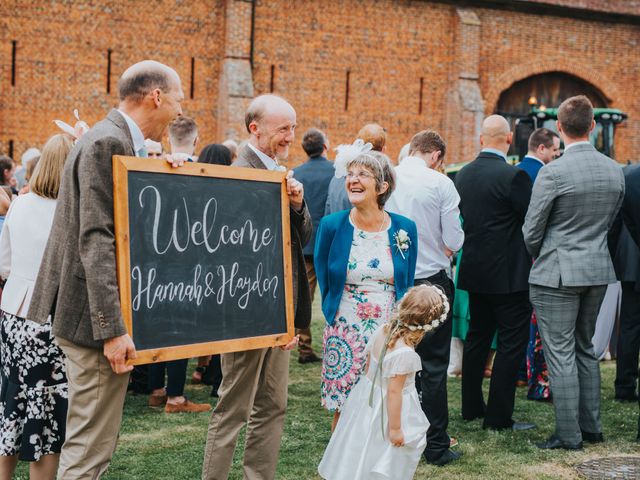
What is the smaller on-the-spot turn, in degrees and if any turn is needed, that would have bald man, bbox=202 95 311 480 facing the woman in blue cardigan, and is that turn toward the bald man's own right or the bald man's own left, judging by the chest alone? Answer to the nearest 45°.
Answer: approximately 90° to the bald man's own left

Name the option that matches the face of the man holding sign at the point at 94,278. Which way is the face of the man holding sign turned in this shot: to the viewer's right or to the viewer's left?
to the viewer's right

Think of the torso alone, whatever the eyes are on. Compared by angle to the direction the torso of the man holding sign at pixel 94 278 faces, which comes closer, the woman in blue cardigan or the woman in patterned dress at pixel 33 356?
the woman in blue cardigan

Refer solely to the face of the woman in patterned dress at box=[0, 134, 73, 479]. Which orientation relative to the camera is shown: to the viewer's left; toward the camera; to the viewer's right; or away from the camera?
away from the camera

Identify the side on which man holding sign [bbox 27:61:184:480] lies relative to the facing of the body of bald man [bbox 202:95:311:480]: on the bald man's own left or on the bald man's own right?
on the bald man's own right

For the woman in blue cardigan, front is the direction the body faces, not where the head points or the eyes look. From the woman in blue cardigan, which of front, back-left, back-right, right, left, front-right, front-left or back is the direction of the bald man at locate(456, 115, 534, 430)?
back-left

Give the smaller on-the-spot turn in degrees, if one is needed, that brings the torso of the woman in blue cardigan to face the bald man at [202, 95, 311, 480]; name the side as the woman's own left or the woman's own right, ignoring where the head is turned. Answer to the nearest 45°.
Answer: approximately 45° to the woman's own right

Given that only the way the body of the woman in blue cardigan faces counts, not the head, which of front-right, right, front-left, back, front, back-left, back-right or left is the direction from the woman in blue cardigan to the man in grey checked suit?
back-left

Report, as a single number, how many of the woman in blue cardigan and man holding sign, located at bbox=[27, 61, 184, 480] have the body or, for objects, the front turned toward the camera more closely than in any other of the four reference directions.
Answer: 1

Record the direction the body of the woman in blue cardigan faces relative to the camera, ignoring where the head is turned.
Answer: toward the camera

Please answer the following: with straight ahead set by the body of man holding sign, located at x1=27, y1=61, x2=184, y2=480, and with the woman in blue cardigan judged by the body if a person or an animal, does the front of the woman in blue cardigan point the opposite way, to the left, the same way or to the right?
to the right

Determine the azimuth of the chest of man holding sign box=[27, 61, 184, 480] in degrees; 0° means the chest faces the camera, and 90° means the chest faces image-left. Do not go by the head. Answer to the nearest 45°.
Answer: approximately 270°

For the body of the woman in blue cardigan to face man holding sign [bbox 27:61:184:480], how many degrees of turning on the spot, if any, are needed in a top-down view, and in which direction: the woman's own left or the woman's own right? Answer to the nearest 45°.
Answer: approximately 45° to the woman's own right
